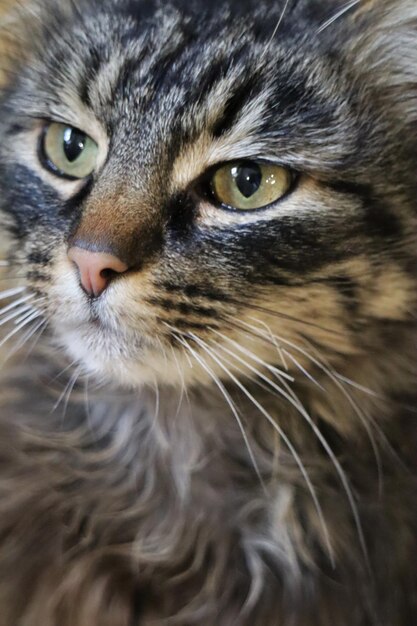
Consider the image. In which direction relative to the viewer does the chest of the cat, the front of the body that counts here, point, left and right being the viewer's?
facing the viewer and to the left of the viewer
